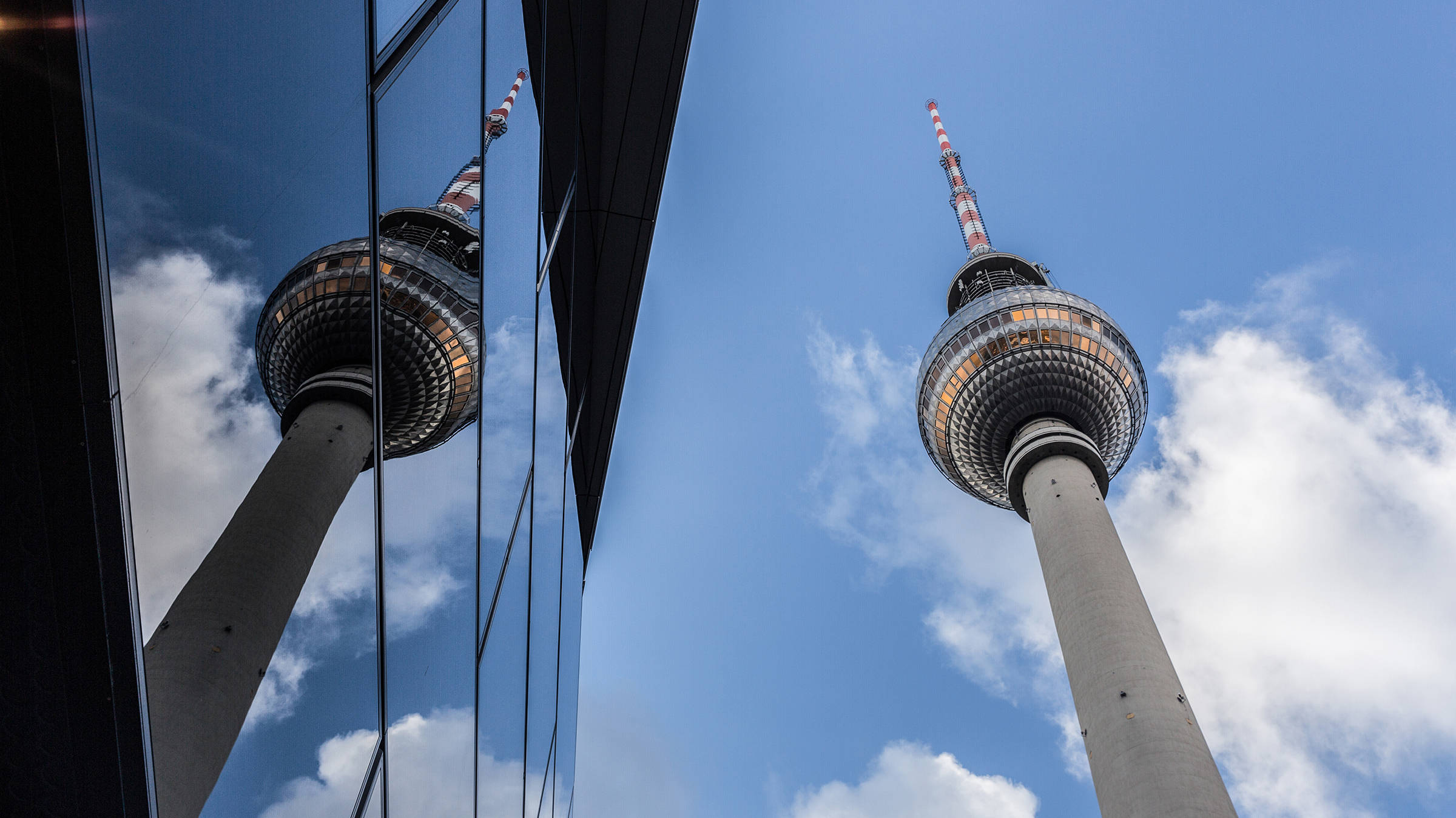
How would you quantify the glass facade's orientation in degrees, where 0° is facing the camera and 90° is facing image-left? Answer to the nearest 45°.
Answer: approximately 315°
